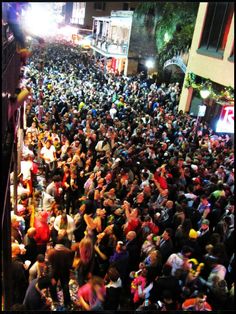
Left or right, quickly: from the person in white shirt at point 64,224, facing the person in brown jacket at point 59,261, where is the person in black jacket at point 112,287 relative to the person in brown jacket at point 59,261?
left

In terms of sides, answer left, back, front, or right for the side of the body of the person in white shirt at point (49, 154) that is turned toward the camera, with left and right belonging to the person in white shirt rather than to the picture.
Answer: front

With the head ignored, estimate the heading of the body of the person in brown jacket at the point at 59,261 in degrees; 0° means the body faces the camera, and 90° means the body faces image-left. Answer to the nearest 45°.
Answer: approximately 180°

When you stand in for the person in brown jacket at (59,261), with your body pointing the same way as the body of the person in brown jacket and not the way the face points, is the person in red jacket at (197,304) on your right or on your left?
on your right

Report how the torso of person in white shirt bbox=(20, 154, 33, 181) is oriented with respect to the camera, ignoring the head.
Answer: away from the camera
